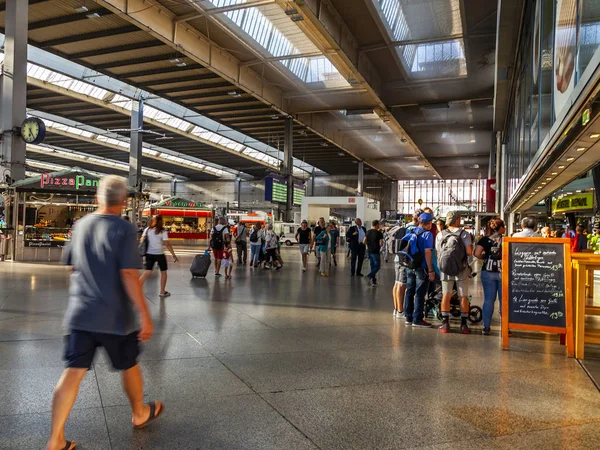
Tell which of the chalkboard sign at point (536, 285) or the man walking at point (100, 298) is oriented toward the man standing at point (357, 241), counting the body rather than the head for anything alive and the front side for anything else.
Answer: the man walking at point (100, 298)

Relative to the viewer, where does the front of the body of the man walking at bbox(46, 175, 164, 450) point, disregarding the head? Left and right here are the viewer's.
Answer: facing away from the viewer and to the right of the viewer

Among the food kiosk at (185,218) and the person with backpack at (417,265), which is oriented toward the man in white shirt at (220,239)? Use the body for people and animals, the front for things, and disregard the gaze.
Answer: the food kiosk

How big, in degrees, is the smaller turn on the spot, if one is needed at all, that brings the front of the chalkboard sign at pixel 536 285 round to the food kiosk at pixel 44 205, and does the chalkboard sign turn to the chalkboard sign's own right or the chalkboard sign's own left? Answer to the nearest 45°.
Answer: approximately 90° to the chalkboard sign's own right

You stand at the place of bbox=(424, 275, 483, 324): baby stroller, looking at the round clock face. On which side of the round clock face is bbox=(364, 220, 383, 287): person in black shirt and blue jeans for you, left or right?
right

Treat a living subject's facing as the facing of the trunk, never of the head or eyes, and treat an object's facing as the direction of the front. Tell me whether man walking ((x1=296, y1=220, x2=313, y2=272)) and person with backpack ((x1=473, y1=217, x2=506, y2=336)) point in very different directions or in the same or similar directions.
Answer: very different directions
